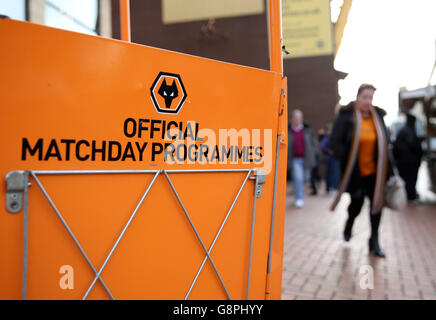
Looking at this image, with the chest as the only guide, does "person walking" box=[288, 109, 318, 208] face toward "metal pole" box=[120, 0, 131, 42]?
yes

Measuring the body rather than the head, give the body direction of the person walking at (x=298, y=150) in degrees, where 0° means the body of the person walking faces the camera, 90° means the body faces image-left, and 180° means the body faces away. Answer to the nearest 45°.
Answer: approximately 0°

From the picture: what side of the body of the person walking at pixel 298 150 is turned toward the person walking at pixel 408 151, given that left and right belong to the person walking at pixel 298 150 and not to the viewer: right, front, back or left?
left

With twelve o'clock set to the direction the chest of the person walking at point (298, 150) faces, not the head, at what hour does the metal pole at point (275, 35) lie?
The metal pole is roughly at 12 o'clock from the person walking.

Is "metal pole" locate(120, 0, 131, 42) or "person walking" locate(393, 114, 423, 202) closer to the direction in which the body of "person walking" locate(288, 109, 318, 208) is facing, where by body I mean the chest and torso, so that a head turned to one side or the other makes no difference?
the metal pole
